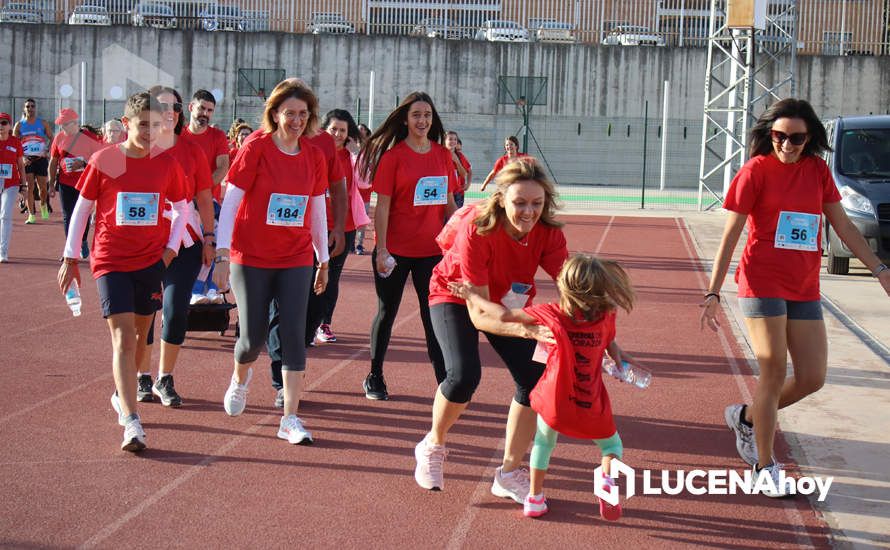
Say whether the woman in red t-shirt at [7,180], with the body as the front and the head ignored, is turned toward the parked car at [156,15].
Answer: no

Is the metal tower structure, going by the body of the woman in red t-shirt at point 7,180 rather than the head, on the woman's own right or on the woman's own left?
on the woman's own left

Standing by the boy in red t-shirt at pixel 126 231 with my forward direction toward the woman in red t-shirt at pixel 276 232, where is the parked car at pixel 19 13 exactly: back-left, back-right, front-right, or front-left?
back-left

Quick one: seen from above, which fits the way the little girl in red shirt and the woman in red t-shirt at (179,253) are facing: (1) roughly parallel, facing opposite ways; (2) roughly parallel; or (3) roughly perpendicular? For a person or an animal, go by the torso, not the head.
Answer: roughly parallel, facing opposite ways

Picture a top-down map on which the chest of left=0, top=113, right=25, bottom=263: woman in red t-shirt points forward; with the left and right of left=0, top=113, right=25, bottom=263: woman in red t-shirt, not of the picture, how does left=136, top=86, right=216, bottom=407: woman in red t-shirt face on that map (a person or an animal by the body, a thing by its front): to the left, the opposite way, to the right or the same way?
the same way

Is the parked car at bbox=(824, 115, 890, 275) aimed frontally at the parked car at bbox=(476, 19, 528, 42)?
no

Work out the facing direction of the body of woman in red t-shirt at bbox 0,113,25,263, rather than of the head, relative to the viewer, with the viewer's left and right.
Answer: facing the viewer

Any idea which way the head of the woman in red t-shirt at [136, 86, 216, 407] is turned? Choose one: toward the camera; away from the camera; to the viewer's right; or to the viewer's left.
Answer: toward the camera

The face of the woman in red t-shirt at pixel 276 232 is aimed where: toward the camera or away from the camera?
toward the camera

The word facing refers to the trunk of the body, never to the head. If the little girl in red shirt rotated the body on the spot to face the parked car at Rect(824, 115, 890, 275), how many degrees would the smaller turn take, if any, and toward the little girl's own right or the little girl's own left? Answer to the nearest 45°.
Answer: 0° — they already face it

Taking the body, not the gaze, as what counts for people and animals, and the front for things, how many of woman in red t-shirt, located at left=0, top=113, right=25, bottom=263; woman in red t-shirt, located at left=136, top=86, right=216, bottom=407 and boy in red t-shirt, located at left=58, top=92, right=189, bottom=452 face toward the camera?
3

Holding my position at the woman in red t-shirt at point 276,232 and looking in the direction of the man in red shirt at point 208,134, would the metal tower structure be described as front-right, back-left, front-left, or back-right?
front-right

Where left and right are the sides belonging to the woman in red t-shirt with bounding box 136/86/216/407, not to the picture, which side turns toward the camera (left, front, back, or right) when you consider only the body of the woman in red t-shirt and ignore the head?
front

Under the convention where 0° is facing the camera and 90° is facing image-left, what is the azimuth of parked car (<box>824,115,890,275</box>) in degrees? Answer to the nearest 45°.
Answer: approximately 0°
